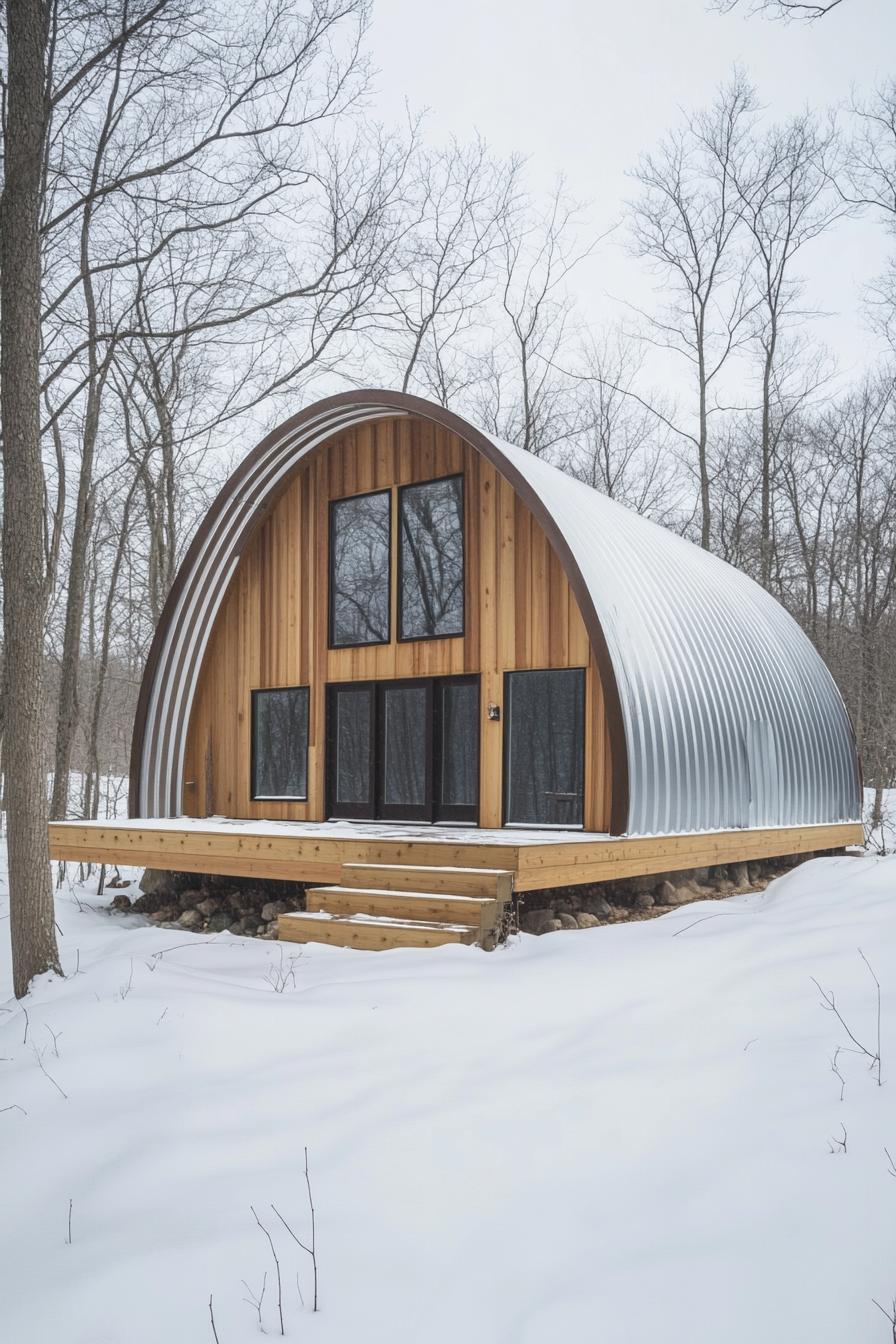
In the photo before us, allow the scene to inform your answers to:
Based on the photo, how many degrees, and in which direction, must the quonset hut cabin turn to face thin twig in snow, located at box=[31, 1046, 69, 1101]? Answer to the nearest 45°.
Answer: approximately 45° to its left

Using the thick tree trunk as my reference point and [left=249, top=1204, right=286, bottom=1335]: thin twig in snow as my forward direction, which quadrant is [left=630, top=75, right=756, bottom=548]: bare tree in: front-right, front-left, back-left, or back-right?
back-left

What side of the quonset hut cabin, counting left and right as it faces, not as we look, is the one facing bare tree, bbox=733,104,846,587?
back

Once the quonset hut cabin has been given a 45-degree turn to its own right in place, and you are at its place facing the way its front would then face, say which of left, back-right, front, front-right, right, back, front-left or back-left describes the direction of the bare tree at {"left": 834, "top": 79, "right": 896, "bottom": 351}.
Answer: back-right

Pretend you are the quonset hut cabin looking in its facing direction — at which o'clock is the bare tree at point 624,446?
The bare tree is roughly at 5 o'clock from the quonset hut cabin.

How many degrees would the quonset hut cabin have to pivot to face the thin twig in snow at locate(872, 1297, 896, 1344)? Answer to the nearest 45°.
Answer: approximately 45° to its left

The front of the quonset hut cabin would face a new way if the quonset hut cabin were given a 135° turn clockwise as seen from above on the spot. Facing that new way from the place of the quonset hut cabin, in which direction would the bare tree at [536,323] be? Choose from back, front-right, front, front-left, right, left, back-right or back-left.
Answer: front

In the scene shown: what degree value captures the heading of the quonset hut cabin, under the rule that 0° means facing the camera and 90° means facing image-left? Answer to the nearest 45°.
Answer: approximately 45°
